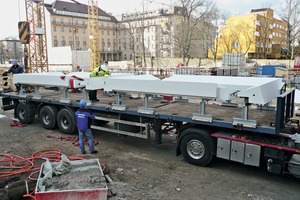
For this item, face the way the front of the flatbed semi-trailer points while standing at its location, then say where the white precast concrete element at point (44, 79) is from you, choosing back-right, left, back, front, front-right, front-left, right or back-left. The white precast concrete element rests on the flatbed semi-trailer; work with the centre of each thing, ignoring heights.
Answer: back

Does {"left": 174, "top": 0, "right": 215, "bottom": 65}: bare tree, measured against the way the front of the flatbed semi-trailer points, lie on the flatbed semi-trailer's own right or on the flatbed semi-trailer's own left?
on the flatbed semi-trailer's own left

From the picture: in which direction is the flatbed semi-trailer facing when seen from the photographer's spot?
facing the viewer and to the right of the viewer
